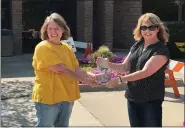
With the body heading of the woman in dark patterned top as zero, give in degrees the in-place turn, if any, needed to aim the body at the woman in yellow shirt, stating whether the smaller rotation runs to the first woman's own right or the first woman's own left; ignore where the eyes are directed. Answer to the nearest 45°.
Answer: approximately 45° to the first woman's own right

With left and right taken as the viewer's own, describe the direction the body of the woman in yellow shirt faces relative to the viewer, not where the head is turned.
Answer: facing the viewer and to the right of the viewer

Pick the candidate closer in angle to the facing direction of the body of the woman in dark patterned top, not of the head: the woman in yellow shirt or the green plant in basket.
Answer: the woman in yellow shirt

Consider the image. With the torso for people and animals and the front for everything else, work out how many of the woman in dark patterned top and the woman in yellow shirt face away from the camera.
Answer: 0

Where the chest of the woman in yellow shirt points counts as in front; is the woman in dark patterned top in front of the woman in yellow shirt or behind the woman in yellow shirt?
in front

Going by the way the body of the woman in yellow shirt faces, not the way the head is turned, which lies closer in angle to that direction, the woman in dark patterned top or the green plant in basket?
the woman in dark patterned top

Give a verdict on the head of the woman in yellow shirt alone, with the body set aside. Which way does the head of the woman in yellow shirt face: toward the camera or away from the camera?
toward the camera

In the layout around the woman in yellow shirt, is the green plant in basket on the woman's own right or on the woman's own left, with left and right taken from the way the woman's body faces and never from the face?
on the woman's own left

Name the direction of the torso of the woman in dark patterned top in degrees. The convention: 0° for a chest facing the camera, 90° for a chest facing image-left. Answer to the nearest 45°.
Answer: approximately 45°
